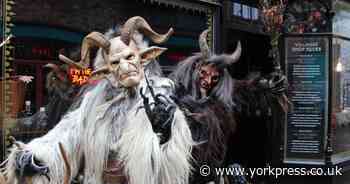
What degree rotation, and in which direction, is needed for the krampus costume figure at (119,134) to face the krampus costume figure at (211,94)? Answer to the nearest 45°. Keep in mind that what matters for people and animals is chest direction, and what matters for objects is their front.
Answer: approximately 135° to its left

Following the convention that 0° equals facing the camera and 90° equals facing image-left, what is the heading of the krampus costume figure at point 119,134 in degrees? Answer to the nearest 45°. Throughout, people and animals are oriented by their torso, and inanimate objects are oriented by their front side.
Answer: approximately 0°

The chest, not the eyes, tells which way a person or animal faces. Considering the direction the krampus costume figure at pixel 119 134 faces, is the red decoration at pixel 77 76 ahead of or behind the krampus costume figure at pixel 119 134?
behind

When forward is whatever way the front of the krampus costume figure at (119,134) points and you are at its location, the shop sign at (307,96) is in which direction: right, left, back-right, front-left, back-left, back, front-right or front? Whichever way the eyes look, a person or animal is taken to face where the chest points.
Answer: back-left
